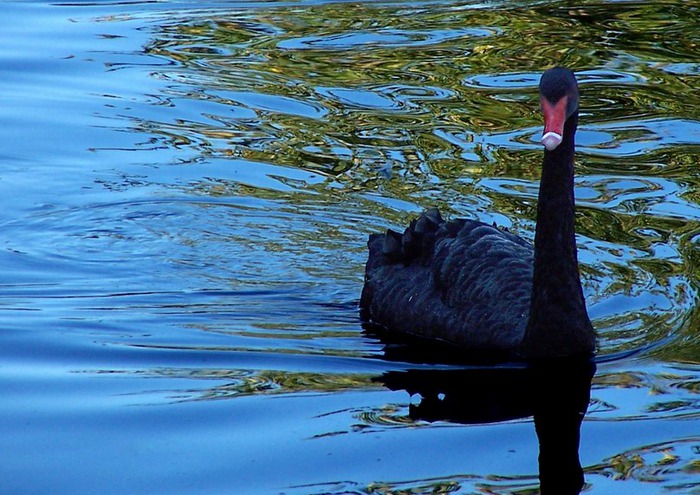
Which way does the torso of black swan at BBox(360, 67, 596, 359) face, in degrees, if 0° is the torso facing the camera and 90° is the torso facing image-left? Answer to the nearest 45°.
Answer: approximately 315°
